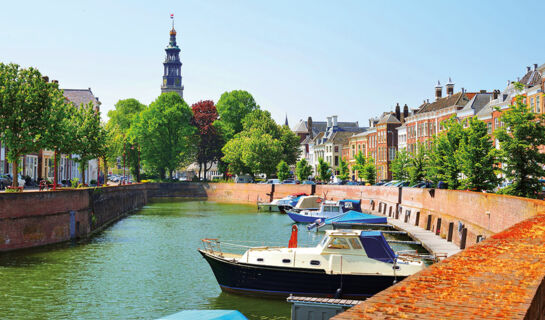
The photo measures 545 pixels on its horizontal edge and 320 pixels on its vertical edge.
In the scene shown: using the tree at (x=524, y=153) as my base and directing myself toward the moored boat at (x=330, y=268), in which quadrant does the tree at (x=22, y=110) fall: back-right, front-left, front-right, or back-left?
front-right

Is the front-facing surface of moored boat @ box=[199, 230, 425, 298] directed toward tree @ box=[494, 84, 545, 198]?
no

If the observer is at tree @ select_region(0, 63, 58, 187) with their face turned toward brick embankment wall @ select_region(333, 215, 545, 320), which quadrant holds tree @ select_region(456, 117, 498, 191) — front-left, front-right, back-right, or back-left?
front-left

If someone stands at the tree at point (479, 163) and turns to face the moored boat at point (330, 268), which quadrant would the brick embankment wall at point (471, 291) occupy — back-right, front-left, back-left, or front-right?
front-left

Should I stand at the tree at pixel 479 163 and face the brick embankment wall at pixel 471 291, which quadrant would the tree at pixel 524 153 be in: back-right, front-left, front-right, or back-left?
front-left

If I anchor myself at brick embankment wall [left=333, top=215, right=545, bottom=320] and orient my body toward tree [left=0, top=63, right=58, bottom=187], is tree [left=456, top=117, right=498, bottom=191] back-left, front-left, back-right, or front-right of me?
front-right

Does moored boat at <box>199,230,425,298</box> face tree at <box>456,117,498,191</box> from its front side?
no
